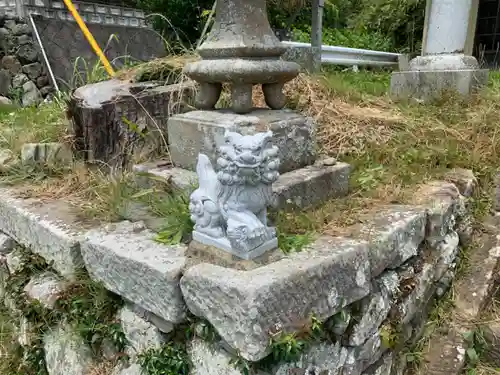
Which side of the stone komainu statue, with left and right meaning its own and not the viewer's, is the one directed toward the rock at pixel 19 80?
back

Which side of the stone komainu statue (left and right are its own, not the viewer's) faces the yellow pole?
back

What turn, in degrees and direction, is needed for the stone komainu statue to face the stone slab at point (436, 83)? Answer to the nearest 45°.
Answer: approximately 90° to its left

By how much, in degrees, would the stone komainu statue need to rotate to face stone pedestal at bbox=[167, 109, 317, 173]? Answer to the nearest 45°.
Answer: approximately 135° to its left

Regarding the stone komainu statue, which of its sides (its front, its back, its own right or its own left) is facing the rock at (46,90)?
back
